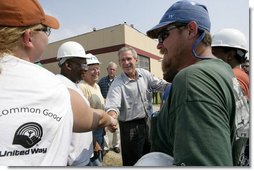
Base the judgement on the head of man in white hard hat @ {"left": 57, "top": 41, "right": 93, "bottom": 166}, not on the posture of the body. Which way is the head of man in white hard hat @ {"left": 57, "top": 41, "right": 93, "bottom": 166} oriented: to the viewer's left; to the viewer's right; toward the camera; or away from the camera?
to the viewer's right

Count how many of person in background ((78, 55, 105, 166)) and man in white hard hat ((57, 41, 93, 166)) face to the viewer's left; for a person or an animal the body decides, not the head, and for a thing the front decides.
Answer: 0

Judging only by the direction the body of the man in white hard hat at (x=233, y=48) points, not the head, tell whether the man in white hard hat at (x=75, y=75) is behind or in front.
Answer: in front

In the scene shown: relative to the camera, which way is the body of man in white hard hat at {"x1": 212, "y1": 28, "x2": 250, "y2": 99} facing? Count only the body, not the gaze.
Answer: to the viewer's left

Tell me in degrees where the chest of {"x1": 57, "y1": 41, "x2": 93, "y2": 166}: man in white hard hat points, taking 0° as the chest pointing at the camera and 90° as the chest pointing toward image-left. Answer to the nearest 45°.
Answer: approximately 270°

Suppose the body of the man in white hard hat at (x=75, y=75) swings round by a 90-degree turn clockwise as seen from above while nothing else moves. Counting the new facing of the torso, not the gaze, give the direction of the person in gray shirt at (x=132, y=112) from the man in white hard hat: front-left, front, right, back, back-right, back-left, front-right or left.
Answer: back-left

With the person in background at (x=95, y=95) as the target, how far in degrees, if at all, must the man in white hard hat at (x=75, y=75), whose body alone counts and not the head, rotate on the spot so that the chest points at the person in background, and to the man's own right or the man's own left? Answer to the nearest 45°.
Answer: approximately 90° to the man's own left

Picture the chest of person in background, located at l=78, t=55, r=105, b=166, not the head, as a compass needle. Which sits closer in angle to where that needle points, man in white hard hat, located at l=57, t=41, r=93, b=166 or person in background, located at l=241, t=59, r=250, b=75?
the person in background

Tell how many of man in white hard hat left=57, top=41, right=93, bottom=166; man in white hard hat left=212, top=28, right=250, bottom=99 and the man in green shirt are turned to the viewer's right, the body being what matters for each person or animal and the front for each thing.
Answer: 1

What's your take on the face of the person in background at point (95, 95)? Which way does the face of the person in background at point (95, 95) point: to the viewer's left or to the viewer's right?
to the viewer's right

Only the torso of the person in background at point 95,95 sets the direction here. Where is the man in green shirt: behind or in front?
in front

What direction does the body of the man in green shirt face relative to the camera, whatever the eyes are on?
to the viewer's left

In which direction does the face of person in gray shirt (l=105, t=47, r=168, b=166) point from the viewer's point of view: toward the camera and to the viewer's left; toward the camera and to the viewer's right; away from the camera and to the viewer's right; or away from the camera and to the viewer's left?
toward the camera and to the viewer's left

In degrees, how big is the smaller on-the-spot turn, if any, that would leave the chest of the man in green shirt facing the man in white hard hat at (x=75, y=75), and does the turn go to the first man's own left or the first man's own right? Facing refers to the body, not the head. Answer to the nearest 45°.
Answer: approximately 45° to the first man's own right

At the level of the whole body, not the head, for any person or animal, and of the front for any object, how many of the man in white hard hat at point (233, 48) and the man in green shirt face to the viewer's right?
0

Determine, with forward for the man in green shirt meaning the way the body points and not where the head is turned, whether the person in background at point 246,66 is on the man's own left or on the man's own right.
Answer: on the man's own right
